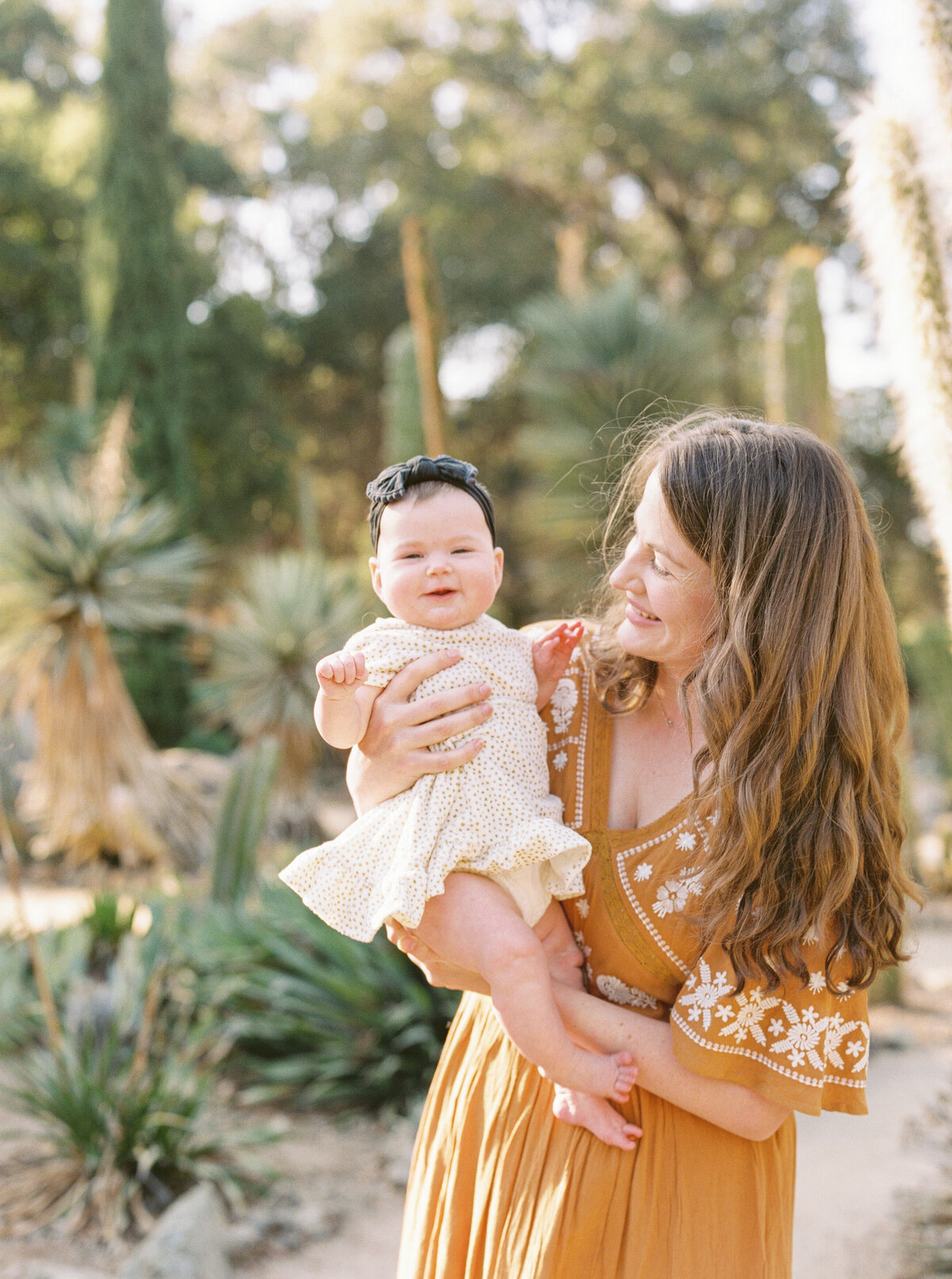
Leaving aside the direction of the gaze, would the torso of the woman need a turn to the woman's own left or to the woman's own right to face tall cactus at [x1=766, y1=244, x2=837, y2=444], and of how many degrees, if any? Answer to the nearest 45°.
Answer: approximately 135° to the woman's own right

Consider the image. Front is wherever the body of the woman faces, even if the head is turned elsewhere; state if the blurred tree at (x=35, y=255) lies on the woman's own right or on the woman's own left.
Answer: on the woman's own right

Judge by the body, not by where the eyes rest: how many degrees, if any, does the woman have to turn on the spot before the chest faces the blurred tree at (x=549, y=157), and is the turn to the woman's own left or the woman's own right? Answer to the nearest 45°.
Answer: approximately 135° to the woman's own right

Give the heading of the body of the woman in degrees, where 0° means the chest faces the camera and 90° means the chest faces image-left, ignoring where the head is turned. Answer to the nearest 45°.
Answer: approximately 45°

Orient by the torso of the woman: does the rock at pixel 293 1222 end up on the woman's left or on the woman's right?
on the woman's right

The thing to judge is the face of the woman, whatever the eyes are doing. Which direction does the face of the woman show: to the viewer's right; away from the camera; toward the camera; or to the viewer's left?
to the viewer's left

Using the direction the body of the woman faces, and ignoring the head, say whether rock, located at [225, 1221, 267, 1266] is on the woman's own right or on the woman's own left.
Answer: on the woman's own right
